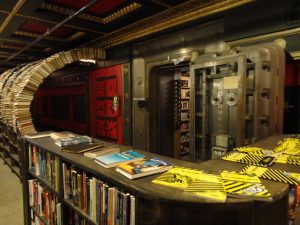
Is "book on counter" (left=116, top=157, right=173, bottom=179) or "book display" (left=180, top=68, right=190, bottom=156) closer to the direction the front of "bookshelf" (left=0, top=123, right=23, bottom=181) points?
the book on counter

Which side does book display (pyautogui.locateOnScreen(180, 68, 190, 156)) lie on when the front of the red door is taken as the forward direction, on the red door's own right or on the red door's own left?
on the red door's own left

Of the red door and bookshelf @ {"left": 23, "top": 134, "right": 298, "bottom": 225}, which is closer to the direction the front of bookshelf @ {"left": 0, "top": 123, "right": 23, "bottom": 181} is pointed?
the bookshelf

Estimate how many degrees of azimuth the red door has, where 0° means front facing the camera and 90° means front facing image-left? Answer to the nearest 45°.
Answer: approximately 45°

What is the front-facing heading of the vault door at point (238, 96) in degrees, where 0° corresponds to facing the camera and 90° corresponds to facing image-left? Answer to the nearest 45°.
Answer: approximately 45°

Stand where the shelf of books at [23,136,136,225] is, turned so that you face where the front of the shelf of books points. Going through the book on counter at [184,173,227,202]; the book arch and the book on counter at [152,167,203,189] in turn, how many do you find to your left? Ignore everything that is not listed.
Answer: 2

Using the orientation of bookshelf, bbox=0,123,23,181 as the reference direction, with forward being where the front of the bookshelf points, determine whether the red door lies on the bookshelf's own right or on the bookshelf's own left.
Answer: on the bookshelf's own left

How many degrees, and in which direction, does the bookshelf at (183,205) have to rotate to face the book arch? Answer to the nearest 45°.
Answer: approximately 90° to its right

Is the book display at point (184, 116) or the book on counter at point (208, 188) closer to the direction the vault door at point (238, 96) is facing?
the book on counter

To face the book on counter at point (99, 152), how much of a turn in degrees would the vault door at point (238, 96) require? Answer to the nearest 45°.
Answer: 0° — it already faces it

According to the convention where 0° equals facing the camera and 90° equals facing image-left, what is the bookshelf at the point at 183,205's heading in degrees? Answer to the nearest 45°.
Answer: approximately 45°

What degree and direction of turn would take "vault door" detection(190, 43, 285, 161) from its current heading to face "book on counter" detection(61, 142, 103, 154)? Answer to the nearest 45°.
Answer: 0° — it already faces it
